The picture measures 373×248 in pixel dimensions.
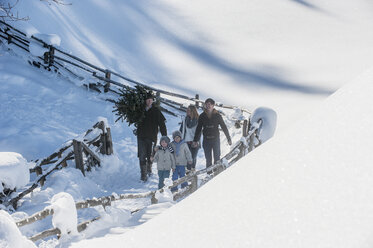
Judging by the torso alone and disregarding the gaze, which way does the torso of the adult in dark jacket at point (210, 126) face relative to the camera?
toward the camera

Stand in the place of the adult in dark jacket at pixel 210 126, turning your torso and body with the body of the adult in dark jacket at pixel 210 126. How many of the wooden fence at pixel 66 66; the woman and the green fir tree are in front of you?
0

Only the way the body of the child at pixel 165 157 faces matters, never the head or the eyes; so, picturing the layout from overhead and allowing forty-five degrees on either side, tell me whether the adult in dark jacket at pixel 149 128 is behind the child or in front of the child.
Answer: behind

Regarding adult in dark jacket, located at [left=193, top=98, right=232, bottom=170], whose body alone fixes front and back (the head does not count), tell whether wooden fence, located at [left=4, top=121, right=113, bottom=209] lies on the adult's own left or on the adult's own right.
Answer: on the adult's own right

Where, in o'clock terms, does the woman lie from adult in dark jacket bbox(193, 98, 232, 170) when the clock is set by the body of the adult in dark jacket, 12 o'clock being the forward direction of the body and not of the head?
The woman is roughly at 3 o'clock from the adult in dark jacket.

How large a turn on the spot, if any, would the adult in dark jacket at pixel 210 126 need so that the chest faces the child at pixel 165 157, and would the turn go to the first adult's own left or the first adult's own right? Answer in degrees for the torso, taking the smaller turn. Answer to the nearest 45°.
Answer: approximately 45° to the first adult's own right

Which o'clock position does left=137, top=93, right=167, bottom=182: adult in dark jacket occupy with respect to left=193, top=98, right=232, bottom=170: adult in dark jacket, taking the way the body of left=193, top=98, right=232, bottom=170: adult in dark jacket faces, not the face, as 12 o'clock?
left=137, top=93, right=167, bottom=182: adult in dark jacket is roughly at 2 o'clock from left=193, top=98, right=232, bottom=170: adult in dark jacket.

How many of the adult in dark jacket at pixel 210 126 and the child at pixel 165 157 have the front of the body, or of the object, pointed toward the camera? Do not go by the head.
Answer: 2

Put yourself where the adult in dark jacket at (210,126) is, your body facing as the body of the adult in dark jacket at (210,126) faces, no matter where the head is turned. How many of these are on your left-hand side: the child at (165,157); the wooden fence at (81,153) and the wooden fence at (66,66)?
0

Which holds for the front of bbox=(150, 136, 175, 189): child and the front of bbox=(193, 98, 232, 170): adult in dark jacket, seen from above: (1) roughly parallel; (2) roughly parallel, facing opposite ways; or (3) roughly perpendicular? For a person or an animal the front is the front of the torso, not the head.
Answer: roughly parallel

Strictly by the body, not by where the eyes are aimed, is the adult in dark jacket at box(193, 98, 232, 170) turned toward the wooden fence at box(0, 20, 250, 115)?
no

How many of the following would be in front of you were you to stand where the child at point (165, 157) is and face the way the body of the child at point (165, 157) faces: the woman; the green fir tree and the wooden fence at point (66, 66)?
0

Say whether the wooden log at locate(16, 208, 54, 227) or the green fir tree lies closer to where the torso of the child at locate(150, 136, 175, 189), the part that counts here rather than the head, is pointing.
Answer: the wooden log

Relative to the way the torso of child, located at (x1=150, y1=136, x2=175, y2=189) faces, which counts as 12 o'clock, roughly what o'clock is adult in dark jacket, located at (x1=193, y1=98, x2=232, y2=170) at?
The adult in dark jacket is roughly at 8 o'clock from the child.
